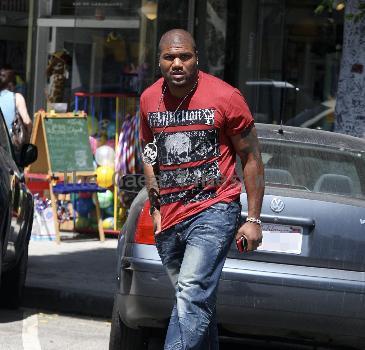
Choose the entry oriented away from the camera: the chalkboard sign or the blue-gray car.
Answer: the blue-gray car

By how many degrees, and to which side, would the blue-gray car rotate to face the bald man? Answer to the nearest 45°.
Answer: approximately 135° to its left

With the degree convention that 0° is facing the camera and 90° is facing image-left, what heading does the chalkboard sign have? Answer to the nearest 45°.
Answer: approximately 0°

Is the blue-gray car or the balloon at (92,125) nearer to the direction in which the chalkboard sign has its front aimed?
the blue-gray car

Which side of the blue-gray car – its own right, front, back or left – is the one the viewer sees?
back

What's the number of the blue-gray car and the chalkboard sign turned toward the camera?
1

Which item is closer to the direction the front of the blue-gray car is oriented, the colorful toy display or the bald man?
the colorful toy display

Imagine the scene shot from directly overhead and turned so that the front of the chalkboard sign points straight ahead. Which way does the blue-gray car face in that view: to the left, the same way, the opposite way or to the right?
the opposite way
